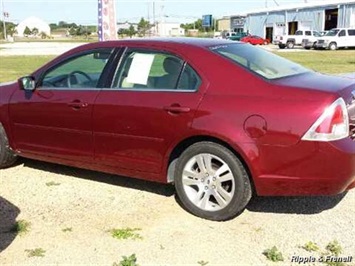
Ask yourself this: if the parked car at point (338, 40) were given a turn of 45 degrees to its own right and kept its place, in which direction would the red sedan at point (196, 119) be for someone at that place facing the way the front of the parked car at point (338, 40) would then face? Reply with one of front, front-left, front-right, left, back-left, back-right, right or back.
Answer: left

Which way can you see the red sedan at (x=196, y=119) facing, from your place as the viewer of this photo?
facing away from the viewer and to the left of the viewer

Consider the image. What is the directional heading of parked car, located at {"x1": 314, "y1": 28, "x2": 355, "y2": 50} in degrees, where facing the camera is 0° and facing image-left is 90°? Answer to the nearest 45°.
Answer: approximately 45°
